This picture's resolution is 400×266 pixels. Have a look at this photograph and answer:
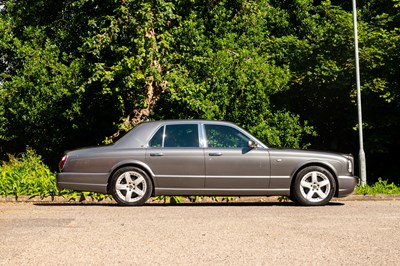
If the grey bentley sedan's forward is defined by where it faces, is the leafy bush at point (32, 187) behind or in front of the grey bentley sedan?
behind

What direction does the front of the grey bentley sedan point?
to the viewer's right
